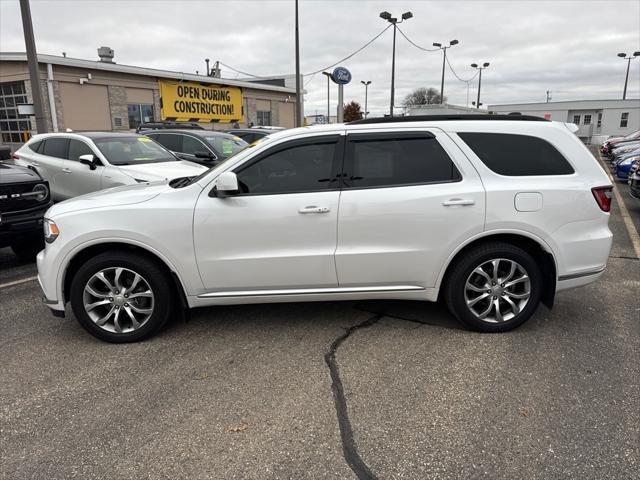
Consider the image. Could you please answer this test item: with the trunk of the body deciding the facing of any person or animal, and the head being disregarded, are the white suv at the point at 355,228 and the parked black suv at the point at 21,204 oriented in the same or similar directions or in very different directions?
very different directions

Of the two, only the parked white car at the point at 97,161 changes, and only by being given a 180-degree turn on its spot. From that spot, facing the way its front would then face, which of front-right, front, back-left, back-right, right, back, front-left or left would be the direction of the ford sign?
right

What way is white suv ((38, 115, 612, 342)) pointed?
to the viewer's left

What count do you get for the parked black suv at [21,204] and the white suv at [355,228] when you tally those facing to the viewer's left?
1

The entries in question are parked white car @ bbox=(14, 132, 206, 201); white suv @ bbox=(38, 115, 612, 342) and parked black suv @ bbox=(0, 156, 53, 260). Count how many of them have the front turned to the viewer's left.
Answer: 1

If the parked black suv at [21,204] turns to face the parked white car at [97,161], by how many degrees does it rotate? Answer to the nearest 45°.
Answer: approximately 90° to its left

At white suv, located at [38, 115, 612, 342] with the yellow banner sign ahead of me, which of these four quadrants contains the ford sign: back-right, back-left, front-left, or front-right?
front-right

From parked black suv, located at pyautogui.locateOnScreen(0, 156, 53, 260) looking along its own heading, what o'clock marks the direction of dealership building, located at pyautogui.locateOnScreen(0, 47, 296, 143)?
The dealership building is roughly at 8 o'clock from the parked black suv.

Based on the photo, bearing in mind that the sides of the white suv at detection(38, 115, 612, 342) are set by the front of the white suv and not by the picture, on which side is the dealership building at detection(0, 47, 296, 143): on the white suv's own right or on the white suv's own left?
on the white suv's own right

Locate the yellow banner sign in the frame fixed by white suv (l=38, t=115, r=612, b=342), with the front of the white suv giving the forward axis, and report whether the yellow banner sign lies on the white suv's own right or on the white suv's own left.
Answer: on the white suv's own right

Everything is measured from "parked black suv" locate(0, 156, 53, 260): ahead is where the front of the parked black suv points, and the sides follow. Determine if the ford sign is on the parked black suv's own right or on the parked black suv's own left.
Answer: on the parked black suv's own left

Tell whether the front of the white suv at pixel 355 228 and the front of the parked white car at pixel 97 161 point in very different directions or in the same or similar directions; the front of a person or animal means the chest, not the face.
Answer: very different directions

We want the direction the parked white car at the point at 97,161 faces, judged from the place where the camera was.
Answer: facing the viewer and to the right of the viewer

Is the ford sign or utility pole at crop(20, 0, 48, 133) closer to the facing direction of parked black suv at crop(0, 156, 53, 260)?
the ford sign
